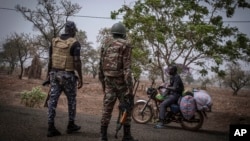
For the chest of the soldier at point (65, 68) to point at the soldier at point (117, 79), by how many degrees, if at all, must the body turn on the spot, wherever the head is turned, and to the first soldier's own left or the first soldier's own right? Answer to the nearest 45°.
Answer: approximately 90° to the first soldier's own right

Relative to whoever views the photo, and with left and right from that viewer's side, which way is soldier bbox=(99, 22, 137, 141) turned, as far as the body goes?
facing away from the viewer and to the right of the viewer

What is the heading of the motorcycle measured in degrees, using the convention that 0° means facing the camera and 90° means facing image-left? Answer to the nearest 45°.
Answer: approximately 90°

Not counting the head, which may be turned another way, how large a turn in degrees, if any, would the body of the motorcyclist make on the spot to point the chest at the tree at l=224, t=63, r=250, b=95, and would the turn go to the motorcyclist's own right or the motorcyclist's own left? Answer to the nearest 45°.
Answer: approximately 90° to the motorcyclist's own right

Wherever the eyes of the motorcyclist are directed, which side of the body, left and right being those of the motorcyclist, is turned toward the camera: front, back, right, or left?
left

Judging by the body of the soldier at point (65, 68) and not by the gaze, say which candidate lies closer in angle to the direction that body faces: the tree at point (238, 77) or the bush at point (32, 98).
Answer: the tree

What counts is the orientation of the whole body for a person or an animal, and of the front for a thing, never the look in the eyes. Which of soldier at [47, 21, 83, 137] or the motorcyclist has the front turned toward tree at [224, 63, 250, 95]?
the soldier

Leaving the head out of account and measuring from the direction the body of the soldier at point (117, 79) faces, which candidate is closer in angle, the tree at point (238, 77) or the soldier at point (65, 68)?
the tree

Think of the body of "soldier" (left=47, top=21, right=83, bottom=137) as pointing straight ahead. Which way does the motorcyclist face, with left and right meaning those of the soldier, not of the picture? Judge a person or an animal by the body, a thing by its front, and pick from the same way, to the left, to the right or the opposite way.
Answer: to the left

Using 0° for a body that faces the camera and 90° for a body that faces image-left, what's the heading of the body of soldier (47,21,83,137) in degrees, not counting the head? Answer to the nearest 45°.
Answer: approximately 225°
